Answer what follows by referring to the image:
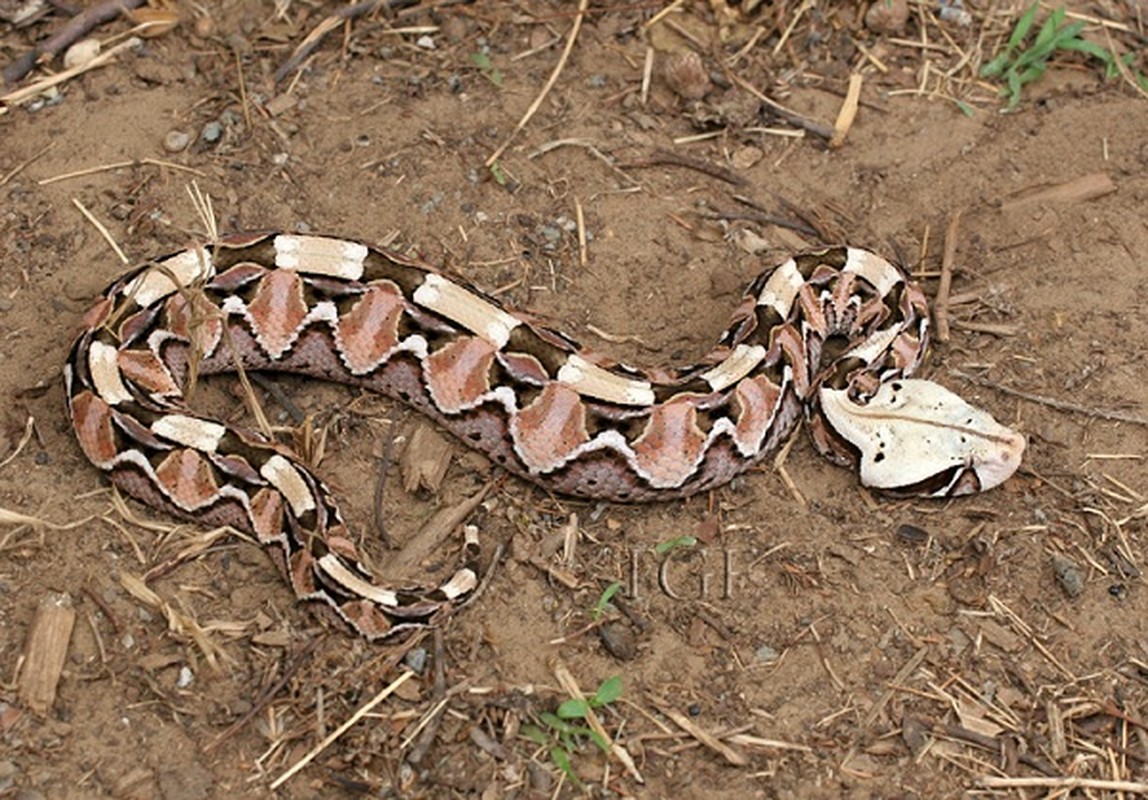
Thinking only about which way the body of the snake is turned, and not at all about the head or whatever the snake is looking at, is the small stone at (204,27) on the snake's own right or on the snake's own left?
on the snake's own left

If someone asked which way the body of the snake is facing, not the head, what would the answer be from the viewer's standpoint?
to the viewer's right

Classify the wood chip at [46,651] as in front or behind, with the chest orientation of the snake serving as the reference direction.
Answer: behind

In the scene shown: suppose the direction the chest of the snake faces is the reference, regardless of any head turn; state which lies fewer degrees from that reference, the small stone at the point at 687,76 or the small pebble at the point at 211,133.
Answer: the small stone

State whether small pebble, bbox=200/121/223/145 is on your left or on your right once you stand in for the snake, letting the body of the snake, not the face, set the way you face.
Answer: on your left

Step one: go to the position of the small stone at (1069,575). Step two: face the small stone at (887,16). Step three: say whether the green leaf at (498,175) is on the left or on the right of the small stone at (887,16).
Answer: left

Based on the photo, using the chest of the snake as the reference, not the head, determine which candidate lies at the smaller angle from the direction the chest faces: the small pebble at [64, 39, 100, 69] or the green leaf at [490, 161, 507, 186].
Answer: the green leaf

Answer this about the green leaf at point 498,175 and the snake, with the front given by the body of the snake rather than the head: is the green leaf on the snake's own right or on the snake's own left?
on the snake's own left

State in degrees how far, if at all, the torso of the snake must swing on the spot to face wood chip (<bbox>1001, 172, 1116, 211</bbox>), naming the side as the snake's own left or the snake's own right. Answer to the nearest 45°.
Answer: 0° — it already faces it

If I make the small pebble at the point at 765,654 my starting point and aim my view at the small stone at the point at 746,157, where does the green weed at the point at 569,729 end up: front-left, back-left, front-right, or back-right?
back-left

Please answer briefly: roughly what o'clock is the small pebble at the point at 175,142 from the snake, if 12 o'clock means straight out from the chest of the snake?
The small pebble is roughly at 8 o'clock from the snake.

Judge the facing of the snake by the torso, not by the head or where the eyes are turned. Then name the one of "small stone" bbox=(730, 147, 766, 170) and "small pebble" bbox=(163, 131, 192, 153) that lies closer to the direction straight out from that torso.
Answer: the small stone
